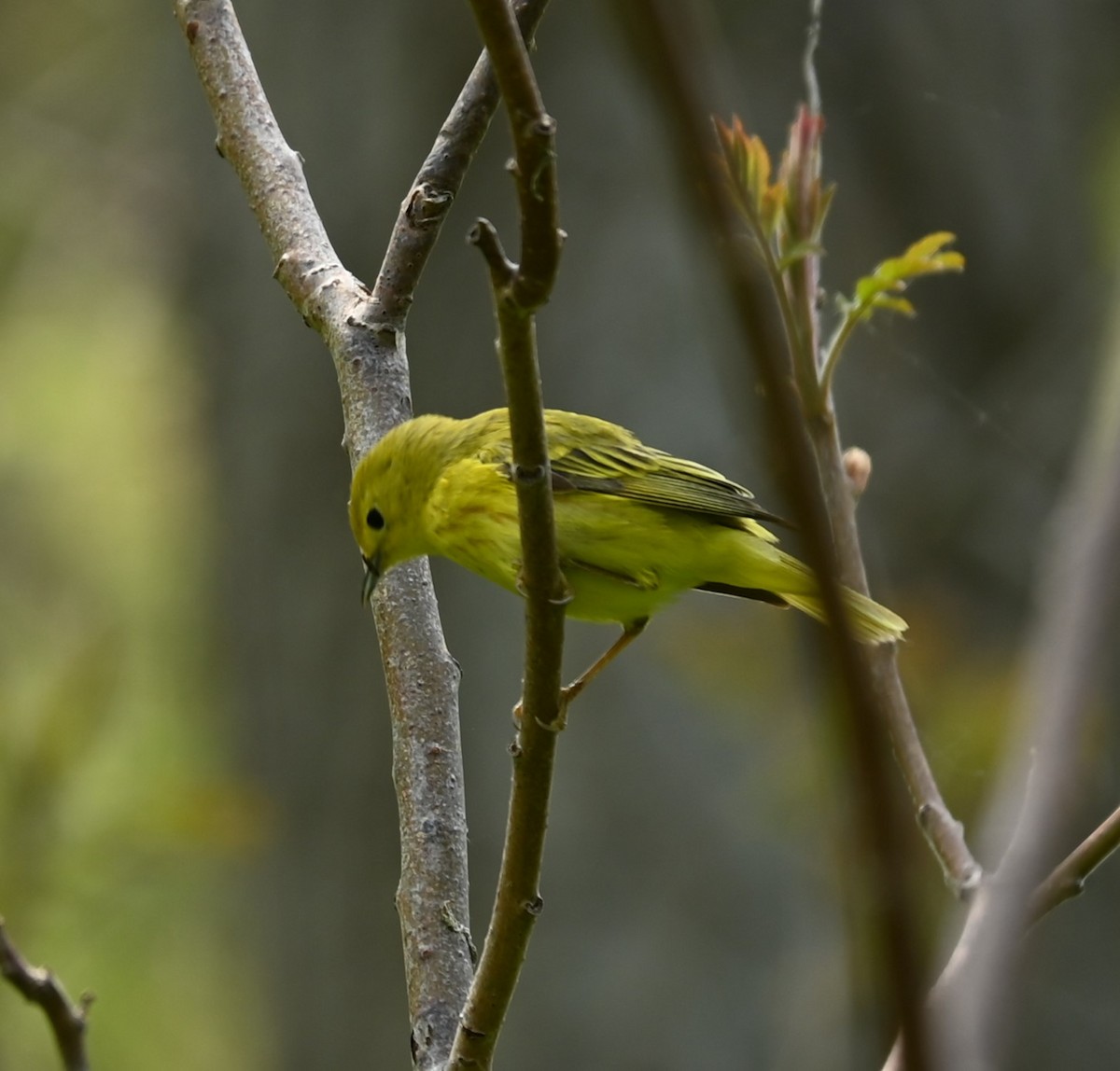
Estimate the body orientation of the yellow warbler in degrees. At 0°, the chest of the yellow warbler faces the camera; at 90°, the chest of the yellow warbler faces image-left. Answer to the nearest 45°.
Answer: approximately 90°

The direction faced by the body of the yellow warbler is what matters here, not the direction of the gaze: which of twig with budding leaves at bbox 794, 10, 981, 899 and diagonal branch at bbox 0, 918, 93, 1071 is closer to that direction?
the diagonal branch
